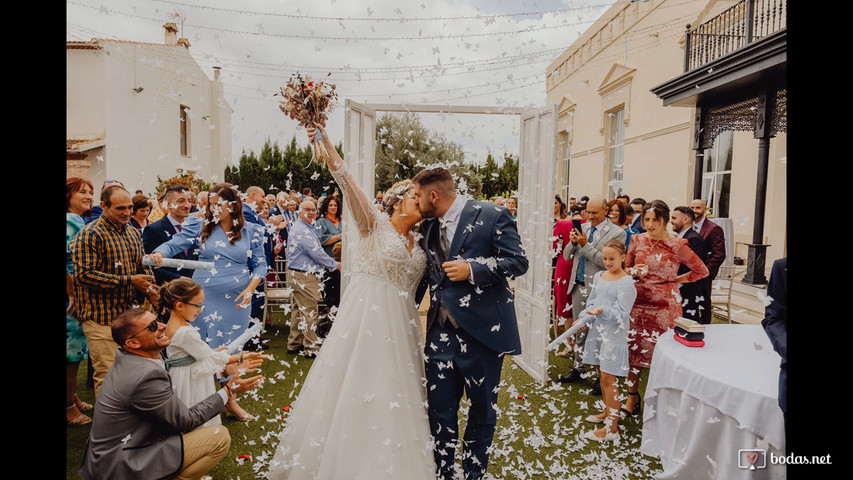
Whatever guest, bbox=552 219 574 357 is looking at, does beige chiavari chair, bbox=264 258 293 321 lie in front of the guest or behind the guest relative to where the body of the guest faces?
in front

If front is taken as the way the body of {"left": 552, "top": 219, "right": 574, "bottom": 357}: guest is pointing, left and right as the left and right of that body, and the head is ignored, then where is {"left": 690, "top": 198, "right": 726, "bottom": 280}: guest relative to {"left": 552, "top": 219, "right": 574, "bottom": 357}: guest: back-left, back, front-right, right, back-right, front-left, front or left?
back

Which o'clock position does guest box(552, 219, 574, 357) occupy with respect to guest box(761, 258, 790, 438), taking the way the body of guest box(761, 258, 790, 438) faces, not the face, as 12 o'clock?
guest box(552, 219, 574, 357) is roughly at 2 o'clock from guest box(761, 258, 790, 438).

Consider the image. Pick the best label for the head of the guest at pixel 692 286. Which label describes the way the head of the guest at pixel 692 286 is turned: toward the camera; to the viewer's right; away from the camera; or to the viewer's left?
to the viewer's left

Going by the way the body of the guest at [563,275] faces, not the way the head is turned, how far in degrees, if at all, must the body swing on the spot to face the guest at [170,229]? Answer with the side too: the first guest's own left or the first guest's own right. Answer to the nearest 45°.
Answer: approximately 45° to the first guest's own left

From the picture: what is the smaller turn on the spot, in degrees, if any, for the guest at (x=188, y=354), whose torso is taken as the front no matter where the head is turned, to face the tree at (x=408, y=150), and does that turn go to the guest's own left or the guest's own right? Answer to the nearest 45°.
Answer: approximately 45° to the guest's own left

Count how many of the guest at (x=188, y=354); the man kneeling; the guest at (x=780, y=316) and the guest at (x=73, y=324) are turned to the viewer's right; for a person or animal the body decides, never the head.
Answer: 3

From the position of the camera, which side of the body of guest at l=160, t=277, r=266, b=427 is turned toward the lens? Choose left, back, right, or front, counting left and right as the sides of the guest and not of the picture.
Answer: right

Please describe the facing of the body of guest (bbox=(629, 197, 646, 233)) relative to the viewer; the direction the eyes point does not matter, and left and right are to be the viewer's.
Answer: facing the viewer and to the left of the viewer

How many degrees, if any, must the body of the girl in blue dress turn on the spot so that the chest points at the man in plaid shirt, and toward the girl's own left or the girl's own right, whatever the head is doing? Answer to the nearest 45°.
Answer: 0° — they already face them

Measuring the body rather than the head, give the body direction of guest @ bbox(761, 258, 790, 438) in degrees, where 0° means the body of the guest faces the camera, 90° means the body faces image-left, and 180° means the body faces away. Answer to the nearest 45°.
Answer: approximately 90°

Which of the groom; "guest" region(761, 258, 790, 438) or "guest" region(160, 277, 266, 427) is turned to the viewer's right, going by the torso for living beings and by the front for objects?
"guest" region(160, 277, 266, 427)

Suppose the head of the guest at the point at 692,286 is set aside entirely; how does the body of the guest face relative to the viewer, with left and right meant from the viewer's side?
facing to the left of the viewer

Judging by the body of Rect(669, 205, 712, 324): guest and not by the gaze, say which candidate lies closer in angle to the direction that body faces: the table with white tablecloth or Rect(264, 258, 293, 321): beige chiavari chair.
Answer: the beige chiavari chair

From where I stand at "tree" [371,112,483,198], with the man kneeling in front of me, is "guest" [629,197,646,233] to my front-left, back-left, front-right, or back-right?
front-left
